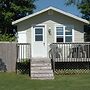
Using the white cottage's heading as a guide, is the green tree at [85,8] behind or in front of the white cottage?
behind

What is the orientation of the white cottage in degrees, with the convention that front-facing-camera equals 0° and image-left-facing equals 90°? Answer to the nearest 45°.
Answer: approximately 0°

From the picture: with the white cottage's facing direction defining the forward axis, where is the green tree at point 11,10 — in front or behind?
behind
